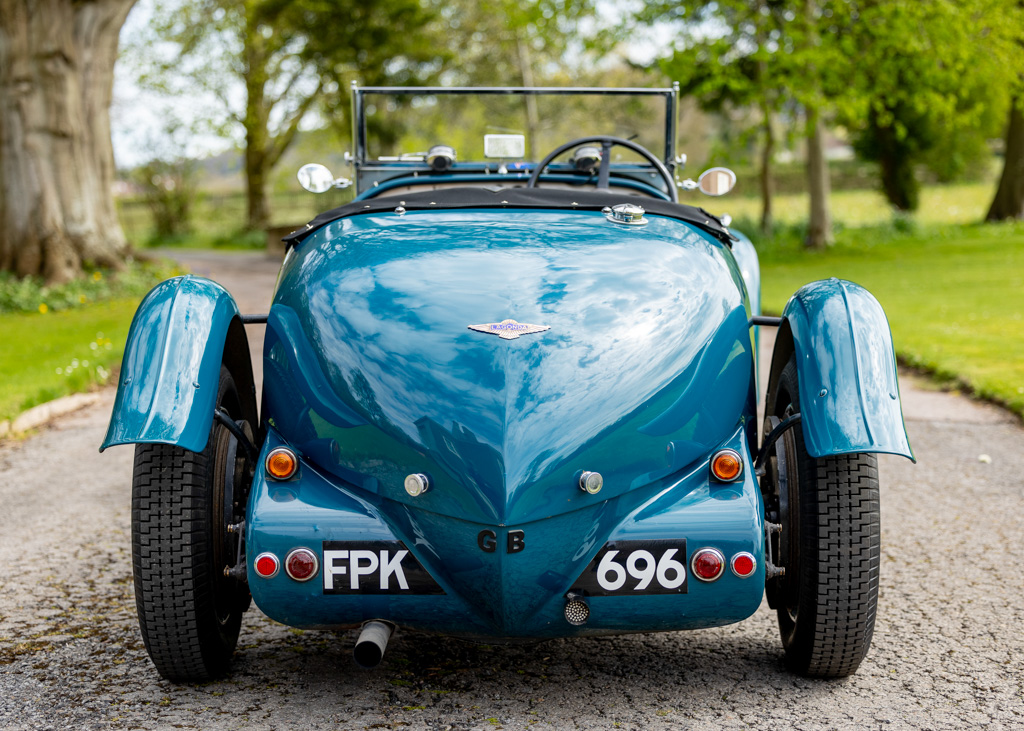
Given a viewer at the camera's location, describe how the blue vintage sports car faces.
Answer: facing away from the viewer

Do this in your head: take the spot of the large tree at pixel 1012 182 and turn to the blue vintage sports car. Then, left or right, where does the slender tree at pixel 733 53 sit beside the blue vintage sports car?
right

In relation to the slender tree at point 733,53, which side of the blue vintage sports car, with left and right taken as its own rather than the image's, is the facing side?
front

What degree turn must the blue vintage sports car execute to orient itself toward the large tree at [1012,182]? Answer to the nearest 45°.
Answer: approximately 45° to its right
